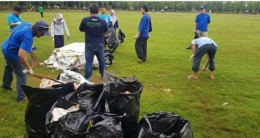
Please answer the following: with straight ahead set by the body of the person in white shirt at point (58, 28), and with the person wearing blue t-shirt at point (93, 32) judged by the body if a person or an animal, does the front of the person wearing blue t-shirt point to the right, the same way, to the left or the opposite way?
the opposite way

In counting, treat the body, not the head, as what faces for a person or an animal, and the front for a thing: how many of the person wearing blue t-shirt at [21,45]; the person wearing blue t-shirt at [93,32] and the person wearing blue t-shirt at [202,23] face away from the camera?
1

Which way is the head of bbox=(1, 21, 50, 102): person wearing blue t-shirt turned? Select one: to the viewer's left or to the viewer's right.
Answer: to the viewer's right

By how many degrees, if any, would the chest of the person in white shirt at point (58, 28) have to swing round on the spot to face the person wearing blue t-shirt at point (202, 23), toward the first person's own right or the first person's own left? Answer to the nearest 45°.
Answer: approximately 90° to the first person's own left

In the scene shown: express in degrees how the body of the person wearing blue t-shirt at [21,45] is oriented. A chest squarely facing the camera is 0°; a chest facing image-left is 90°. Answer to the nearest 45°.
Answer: approximately 270°

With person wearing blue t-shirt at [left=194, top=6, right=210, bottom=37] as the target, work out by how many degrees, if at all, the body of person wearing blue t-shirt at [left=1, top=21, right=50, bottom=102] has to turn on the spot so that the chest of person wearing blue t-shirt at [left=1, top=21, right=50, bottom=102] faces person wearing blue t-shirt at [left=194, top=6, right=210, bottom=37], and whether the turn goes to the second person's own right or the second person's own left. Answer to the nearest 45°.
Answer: approximately 45° to the second person's own left

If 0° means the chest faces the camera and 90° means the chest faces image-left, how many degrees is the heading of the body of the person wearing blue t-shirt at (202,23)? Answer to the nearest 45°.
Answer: approximately 0°

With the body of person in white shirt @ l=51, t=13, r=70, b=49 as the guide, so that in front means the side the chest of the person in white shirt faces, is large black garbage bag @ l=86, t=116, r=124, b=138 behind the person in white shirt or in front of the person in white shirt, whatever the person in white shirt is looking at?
in front

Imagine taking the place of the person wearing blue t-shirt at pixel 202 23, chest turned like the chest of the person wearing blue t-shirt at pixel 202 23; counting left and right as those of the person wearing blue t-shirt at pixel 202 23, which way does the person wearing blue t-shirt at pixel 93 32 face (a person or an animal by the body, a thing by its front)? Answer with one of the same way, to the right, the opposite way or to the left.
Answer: the opposite way

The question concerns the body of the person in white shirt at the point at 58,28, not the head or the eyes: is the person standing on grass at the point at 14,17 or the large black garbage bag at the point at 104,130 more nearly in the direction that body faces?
the large black garbage bag

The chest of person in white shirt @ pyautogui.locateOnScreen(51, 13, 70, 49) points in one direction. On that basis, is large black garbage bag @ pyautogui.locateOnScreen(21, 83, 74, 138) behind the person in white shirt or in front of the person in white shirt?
in front
